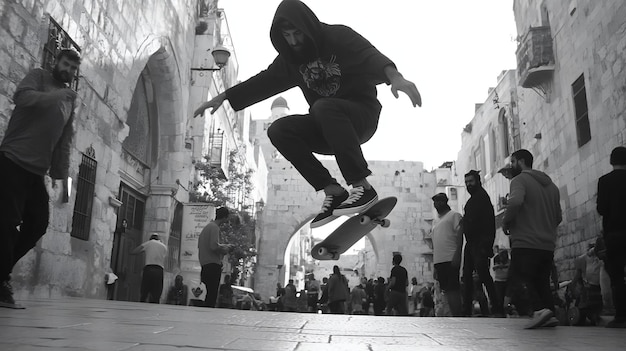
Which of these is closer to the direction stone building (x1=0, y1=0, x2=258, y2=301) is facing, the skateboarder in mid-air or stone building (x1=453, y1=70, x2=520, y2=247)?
the skateboarder in mid-air

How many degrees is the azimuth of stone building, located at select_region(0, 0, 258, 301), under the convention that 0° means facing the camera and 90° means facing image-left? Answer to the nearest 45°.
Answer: approximately 315°

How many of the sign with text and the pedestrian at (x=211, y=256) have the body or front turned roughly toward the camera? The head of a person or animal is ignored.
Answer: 1

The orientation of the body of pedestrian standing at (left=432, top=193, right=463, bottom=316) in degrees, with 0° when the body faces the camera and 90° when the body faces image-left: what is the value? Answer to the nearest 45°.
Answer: approximately 45°

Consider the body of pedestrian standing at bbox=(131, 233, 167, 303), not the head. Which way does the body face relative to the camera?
away from the camera

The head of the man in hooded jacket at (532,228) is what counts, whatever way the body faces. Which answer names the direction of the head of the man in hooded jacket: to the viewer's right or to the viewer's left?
to the viewer's left

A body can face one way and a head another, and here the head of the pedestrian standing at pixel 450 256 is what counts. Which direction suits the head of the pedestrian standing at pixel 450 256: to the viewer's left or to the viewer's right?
to the viewer's left
